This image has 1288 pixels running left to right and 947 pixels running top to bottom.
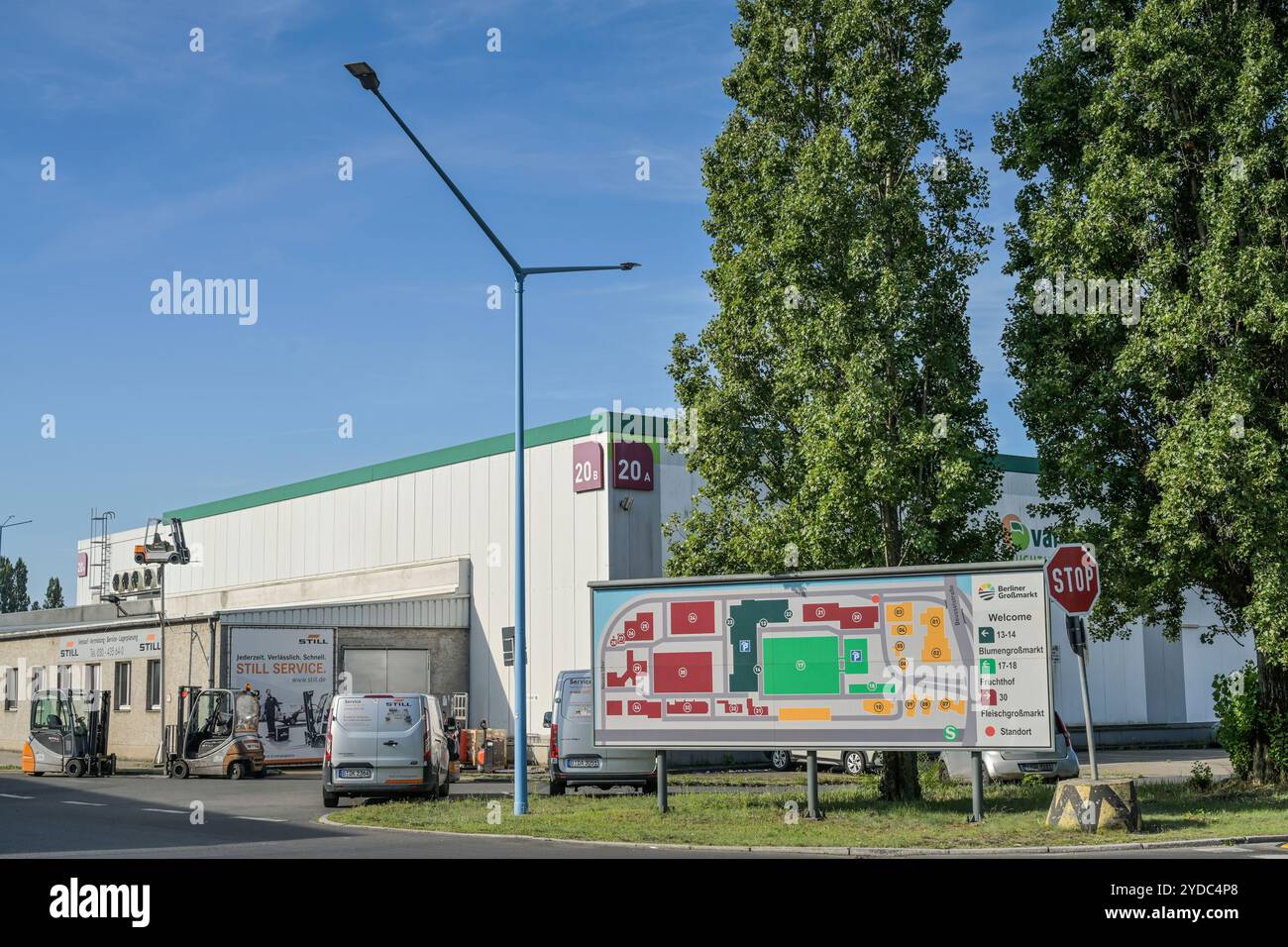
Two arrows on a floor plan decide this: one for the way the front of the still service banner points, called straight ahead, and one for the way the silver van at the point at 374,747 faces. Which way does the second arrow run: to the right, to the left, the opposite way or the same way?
the opposite way

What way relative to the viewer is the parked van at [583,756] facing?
away from the camera

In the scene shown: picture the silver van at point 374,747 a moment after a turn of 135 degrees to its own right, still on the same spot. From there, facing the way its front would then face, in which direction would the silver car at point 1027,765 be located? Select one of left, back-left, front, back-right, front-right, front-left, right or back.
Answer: front-left

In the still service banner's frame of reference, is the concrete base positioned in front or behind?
in front

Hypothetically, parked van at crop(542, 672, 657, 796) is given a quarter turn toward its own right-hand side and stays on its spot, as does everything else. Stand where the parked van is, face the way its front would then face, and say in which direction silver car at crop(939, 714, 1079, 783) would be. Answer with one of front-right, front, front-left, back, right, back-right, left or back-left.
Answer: front

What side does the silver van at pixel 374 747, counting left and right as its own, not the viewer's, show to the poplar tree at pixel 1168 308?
right

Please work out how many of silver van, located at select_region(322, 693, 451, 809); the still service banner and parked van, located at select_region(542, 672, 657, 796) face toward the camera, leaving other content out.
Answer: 1

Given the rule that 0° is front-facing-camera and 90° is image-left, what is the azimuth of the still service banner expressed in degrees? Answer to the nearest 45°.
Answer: approximately 0°

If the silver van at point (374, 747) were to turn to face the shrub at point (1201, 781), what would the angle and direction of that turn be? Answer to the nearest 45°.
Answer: approximately 90° to its right

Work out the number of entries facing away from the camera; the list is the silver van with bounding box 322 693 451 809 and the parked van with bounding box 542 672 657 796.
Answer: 2

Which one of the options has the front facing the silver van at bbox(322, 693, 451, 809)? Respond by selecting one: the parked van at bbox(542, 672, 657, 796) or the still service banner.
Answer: the still service banner

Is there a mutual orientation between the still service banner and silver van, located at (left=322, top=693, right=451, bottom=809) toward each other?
yes

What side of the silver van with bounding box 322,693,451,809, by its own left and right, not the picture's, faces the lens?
back

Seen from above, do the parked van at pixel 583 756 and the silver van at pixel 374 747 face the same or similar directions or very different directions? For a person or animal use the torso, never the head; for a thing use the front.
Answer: same or similar directions

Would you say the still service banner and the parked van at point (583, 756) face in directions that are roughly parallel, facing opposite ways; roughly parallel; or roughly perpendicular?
roughly parallel, facing opposite ways

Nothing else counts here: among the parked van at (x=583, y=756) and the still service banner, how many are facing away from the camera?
1

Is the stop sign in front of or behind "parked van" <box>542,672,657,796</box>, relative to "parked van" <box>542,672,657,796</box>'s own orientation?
behind
